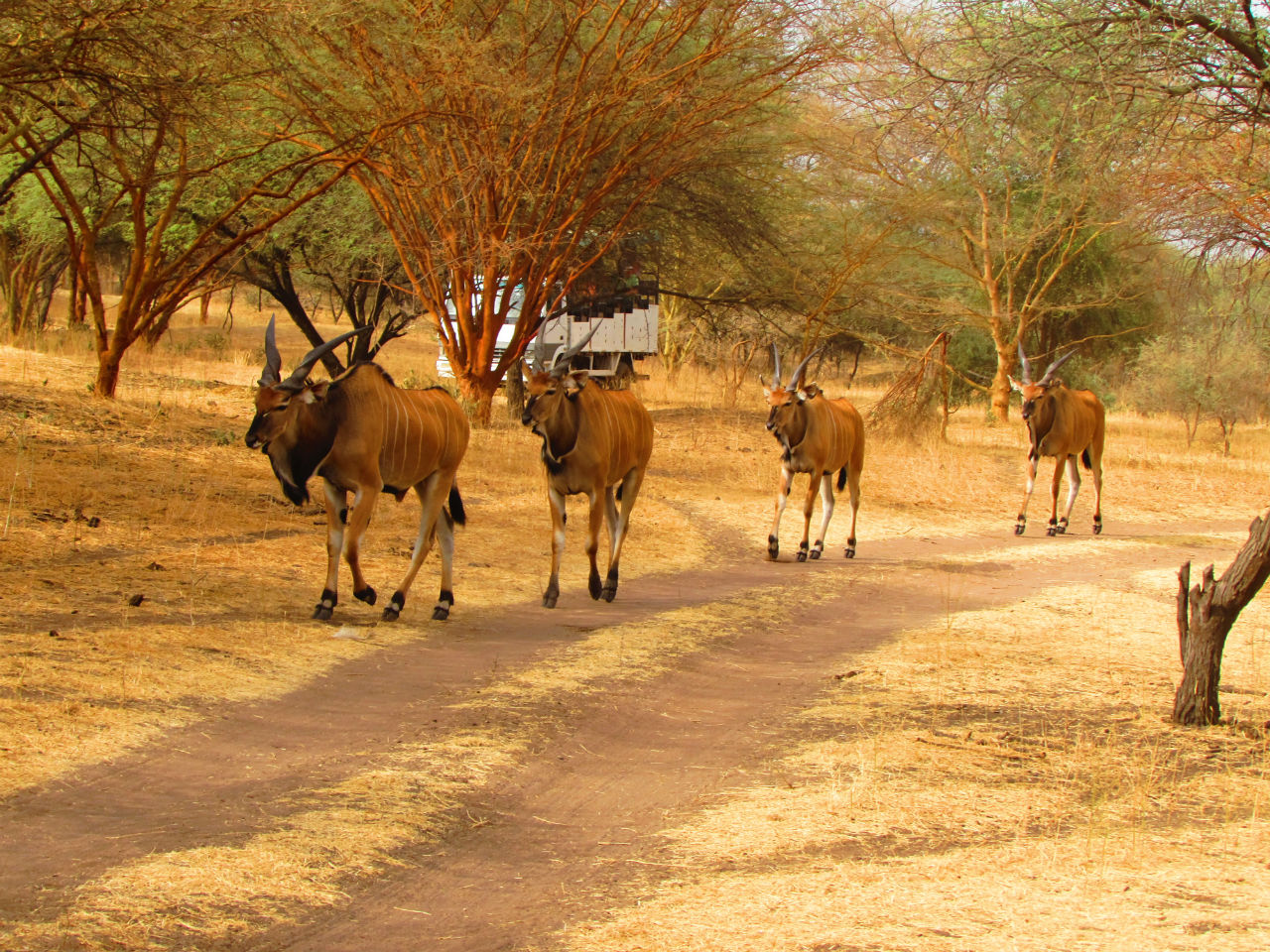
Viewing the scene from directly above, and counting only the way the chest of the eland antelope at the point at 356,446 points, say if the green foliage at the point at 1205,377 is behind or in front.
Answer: behind

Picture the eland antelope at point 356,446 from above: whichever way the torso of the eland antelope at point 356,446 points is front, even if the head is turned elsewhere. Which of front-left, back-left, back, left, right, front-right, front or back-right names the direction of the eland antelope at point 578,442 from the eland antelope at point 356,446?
back

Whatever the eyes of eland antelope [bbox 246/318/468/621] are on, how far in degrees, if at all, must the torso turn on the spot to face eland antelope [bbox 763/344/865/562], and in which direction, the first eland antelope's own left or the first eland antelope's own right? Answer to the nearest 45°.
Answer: approximately 180°

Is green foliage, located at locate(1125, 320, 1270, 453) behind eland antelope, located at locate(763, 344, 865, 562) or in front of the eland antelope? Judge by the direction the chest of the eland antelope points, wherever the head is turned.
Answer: behind

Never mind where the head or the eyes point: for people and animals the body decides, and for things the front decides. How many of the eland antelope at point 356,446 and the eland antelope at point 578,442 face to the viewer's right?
0

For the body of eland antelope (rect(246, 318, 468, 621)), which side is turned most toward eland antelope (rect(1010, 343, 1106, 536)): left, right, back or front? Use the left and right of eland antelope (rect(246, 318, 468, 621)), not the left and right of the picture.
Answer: back

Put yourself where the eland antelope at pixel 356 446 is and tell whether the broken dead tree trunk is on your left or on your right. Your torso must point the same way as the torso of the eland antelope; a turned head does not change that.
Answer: on your left

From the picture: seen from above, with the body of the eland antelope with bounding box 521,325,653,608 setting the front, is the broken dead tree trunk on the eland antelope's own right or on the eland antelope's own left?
on the eland antelope's own left

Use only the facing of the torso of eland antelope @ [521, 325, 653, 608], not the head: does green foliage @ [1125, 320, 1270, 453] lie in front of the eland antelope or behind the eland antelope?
behind

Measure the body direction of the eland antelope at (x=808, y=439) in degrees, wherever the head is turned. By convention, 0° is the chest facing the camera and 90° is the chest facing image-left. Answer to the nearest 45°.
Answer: approximately 45°
